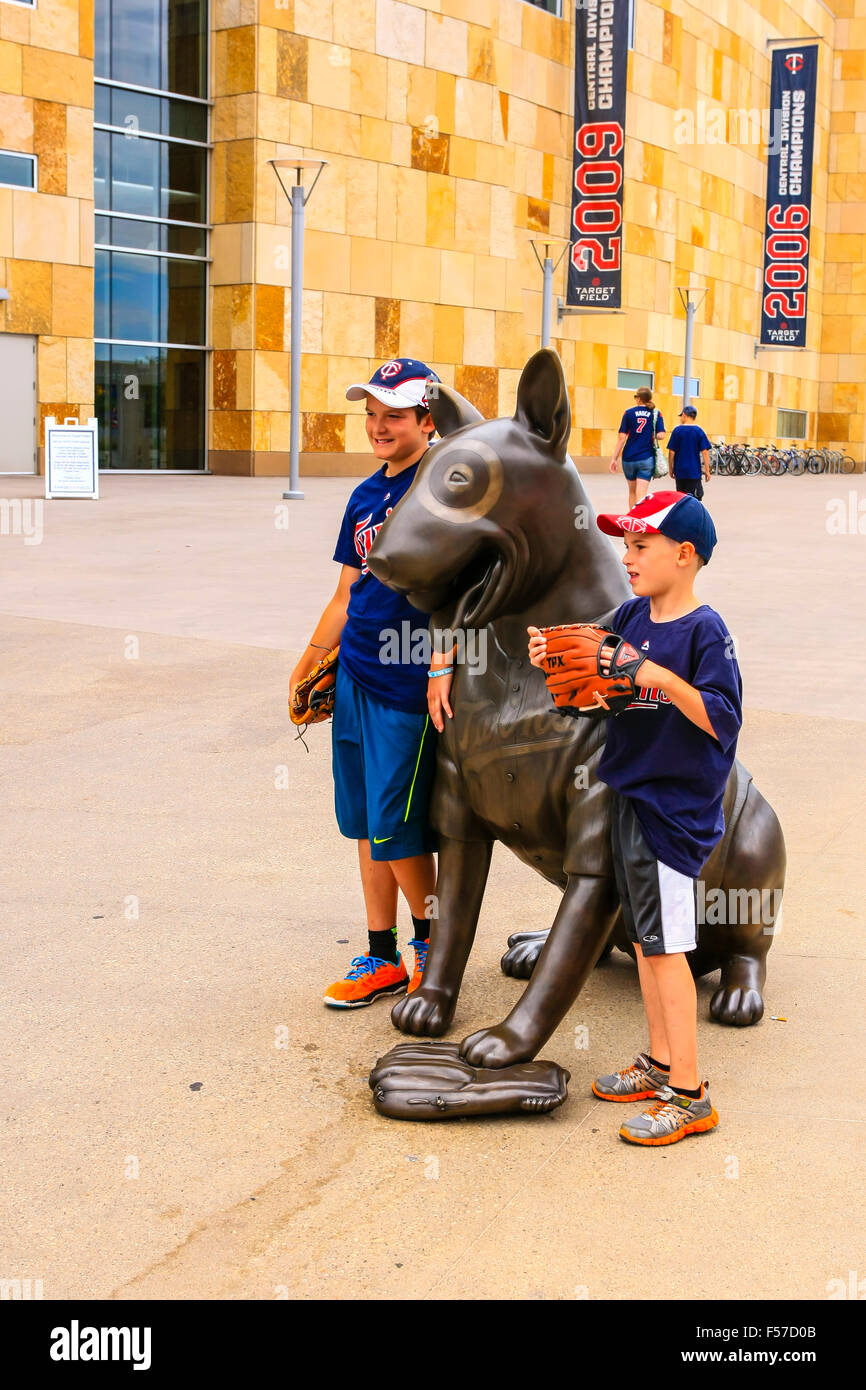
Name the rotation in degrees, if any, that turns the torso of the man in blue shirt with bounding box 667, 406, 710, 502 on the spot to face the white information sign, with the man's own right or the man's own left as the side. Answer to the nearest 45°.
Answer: approximately 90° to the man's own left

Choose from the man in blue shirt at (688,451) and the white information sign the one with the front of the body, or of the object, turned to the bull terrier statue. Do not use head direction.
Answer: the white information sign

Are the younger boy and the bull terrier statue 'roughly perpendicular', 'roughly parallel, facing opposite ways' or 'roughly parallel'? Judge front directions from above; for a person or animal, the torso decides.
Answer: roughly parallel

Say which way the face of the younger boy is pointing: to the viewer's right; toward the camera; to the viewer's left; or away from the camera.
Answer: to the viewer's left

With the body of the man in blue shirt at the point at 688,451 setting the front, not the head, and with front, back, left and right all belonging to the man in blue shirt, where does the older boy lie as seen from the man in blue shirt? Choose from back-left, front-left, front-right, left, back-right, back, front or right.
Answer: back

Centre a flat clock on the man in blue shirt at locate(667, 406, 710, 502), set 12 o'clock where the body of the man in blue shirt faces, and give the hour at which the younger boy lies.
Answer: The younger boy is roughly at 6 o'clock from the man in blue shirt.

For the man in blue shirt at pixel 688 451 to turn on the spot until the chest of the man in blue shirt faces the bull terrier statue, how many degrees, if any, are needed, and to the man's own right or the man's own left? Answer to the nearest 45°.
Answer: approximately 180°

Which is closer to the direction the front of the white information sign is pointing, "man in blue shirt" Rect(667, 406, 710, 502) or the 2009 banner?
the man in blue shirt

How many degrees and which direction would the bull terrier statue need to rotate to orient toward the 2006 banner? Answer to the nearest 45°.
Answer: approximately 135° to its right

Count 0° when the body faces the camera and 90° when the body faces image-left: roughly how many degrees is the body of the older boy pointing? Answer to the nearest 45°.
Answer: approximately 45°

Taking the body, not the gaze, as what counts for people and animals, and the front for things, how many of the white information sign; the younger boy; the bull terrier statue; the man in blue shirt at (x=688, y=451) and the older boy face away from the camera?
1

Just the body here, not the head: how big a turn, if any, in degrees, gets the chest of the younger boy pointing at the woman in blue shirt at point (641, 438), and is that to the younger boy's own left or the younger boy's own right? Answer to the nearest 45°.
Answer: approximately 135° to the younger boy's own right

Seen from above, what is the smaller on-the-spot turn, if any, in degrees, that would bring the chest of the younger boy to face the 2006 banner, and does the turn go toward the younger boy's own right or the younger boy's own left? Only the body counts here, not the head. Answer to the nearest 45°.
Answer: approximately 135° to the younger boy's own right

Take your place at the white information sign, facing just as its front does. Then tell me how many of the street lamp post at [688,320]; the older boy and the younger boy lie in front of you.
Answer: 2

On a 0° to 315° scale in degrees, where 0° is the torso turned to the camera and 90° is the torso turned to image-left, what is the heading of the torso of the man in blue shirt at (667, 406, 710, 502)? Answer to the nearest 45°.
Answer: approximately 180°

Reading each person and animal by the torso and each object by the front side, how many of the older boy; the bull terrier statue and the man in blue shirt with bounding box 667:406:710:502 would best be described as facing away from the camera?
1

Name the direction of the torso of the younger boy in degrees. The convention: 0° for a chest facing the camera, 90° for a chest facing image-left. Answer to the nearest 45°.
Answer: approximately 45°

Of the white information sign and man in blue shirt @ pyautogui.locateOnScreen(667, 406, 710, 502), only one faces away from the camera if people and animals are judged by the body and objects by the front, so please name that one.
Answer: the man in blue shirt

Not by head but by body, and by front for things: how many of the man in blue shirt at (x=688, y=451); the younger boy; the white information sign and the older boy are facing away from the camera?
1

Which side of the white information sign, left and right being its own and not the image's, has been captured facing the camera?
front
